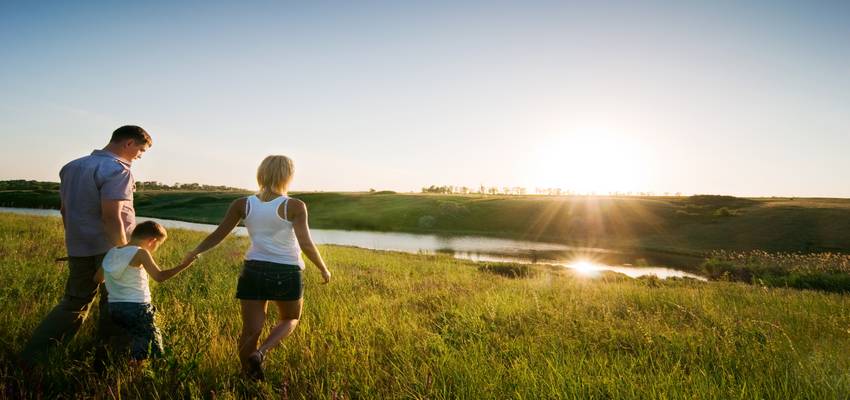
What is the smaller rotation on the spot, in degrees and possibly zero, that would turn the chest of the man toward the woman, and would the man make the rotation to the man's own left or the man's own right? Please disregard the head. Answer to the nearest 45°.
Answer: approximately 90° to the man's own right

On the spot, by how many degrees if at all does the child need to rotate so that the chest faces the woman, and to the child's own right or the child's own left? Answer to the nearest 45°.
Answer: approximately 90° to the child's own right

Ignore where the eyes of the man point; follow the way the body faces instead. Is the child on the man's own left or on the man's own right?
on the man's own right

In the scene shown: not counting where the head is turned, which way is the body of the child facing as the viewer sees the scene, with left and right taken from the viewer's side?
facing away from the viewer and to the right of the viewer

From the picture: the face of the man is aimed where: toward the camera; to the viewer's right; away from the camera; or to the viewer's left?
to the viewer's right

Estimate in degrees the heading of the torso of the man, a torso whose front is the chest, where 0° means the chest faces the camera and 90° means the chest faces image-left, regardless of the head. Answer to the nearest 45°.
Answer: approximately 225°

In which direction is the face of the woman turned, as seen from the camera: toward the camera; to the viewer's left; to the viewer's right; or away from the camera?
away from the camera

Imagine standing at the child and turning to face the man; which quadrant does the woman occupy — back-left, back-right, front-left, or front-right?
back-right
